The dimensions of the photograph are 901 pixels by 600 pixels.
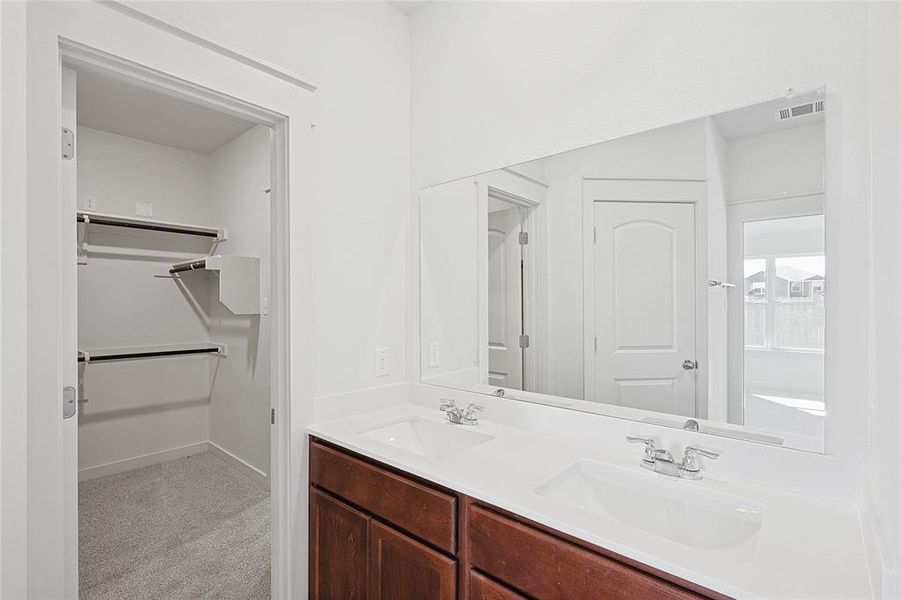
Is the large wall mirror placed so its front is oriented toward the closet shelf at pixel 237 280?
no

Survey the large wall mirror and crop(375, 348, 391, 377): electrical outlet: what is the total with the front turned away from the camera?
0

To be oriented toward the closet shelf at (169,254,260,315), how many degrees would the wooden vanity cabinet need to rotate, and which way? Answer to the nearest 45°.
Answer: approximately 90° to its right

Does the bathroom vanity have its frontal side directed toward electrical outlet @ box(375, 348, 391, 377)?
no

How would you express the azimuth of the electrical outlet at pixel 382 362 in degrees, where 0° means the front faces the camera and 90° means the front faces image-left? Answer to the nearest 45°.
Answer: approximately 315°

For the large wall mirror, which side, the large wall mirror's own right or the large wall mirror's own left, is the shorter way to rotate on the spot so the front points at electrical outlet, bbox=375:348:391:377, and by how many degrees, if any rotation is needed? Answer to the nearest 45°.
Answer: approximately 45° to the large wall mirror's own right

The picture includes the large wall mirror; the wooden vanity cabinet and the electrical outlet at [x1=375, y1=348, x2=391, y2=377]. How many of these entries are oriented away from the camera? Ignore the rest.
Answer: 0

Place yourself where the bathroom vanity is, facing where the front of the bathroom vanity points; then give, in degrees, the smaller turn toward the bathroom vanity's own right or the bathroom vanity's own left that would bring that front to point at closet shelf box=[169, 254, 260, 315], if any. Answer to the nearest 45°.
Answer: approximately 90° to the bathroom vanity's own right

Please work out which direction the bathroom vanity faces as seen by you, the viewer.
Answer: facing the viewer and to the left of the viewer
